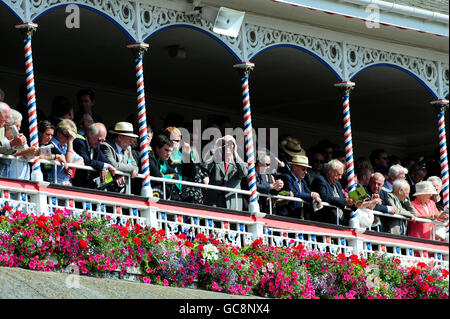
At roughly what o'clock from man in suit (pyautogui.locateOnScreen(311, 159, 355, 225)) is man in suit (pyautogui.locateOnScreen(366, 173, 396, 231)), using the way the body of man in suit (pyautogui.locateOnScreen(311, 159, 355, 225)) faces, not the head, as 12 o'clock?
man in suit (pyautogui.locateOnScreen(366, 173, 396, 231)) is roughly at 9 o'clock from man in suit (pyautogui.locateOnScreen(311, 159, 355, 225)).

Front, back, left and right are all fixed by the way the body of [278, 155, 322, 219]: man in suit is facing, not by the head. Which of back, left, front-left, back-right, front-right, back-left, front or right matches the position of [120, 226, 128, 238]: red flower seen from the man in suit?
right

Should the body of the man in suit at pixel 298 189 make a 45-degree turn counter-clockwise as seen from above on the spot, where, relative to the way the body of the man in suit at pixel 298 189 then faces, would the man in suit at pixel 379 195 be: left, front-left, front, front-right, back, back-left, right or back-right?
front-left

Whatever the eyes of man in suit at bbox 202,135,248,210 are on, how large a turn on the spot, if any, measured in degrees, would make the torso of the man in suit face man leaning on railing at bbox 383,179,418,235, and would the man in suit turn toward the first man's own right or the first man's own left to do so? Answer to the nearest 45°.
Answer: approximately 135° to the first man's own left

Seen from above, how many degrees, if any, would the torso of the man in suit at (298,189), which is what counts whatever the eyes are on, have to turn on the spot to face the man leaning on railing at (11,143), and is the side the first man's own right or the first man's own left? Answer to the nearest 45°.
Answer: approximately 90° to the first man's own right

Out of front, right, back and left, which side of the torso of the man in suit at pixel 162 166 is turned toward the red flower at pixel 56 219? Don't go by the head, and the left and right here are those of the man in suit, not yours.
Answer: right
